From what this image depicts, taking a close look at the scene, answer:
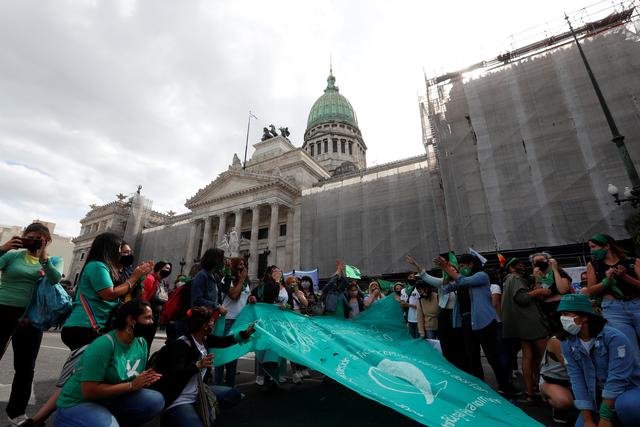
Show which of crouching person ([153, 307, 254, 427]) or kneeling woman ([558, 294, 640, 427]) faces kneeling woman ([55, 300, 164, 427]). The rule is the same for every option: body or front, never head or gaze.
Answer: kneeling woman ([558, 294, 640, 427])

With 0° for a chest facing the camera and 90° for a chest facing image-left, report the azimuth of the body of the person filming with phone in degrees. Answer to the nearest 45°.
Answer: approximately 0°

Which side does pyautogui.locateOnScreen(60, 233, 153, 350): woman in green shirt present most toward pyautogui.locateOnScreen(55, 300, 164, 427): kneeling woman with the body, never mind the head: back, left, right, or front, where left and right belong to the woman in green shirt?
right

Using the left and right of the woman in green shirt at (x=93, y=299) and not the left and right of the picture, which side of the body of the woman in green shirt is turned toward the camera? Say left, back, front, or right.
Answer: right

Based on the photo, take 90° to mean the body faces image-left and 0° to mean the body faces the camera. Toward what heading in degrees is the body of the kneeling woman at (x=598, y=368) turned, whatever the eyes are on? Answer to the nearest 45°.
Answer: approximately 45°

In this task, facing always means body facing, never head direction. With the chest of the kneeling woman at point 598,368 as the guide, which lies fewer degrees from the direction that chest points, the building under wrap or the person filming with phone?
the person filming with phone
